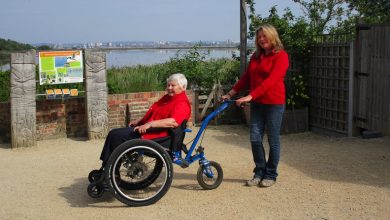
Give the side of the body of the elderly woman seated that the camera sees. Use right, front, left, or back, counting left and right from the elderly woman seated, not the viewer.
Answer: left

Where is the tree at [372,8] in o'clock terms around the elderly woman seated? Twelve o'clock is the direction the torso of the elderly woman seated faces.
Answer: The tree is roughly at 4 o'clock from the elderly woman seated.

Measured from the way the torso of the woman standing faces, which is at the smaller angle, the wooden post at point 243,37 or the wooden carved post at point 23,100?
the wooden carved post

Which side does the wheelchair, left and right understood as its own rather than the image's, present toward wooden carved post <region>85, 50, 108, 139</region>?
right

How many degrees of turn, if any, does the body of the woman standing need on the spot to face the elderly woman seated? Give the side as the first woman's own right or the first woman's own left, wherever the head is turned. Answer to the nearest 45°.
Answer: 0° — they already face them

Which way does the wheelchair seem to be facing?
to the viewer's left

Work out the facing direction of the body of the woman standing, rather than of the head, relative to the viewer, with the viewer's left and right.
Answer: facing the viewer and to the left of the viewer

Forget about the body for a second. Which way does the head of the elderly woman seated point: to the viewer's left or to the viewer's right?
to the viewer's left

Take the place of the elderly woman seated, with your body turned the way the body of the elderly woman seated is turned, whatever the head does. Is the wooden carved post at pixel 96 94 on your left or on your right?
on your right

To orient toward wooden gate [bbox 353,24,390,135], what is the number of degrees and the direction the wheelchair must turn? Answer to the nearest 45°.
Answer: approximately 135° to its right
